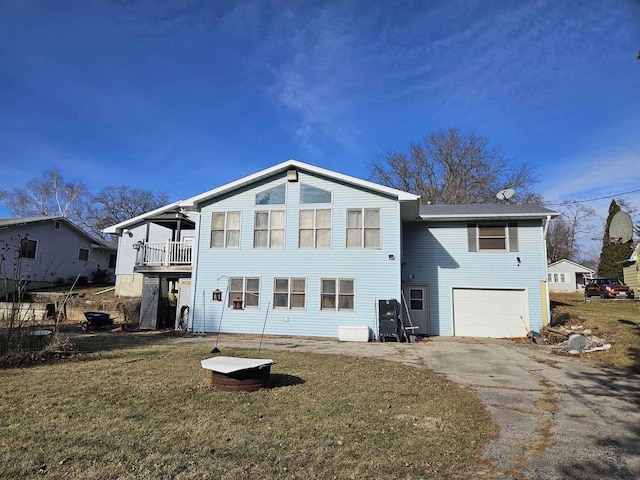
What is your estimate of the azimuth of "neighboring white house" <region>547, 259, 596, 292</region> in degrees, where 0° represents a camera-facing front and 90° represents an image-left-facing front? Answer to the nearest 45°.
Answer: approximately 0°

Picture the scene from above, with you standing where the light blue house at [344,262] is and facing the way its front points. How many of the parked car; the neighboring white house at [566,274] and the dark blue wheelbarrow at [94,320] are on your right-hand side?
1

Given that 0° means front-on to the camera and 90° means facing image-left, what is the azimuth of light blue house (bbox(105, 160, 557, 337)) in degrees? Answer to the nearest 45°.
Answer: approximately 0°

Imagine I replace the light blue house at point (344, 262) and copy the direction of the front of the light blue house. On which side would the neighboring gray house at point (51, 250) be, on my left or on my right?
on my right

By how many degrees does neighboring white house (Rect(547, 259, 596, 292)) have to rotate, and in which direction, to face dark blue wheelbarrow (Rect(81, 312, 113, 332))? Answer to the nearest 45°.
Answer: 0° — it already faces it

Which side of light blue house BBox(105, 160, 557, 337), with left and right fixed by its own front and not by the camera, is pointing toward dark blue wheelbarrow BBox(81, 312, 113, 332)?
right

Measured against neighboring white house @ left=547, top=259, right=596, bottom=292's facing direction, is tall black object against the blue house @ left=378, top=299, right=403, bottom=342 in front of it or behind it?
in front

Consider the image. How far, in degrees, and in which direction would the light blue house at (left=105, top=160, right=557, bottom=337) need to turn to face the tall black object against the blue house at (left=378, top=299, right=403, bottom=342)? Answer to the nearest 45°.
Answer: approximately 45° to its left

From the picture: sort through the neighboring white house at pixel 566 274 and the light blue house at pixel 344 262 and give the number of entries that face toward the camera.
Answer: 2

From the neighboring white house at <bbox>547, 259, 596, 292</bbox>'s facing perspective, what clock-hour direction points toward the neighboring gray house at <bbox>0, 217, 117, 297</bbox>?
the neighboring gray house at <bbox>0, 217, 117, 297</bbox> is roughly at 1 o'clock from the neighboring white house at <bbox>547, 259, 596, 292</bbox>.
